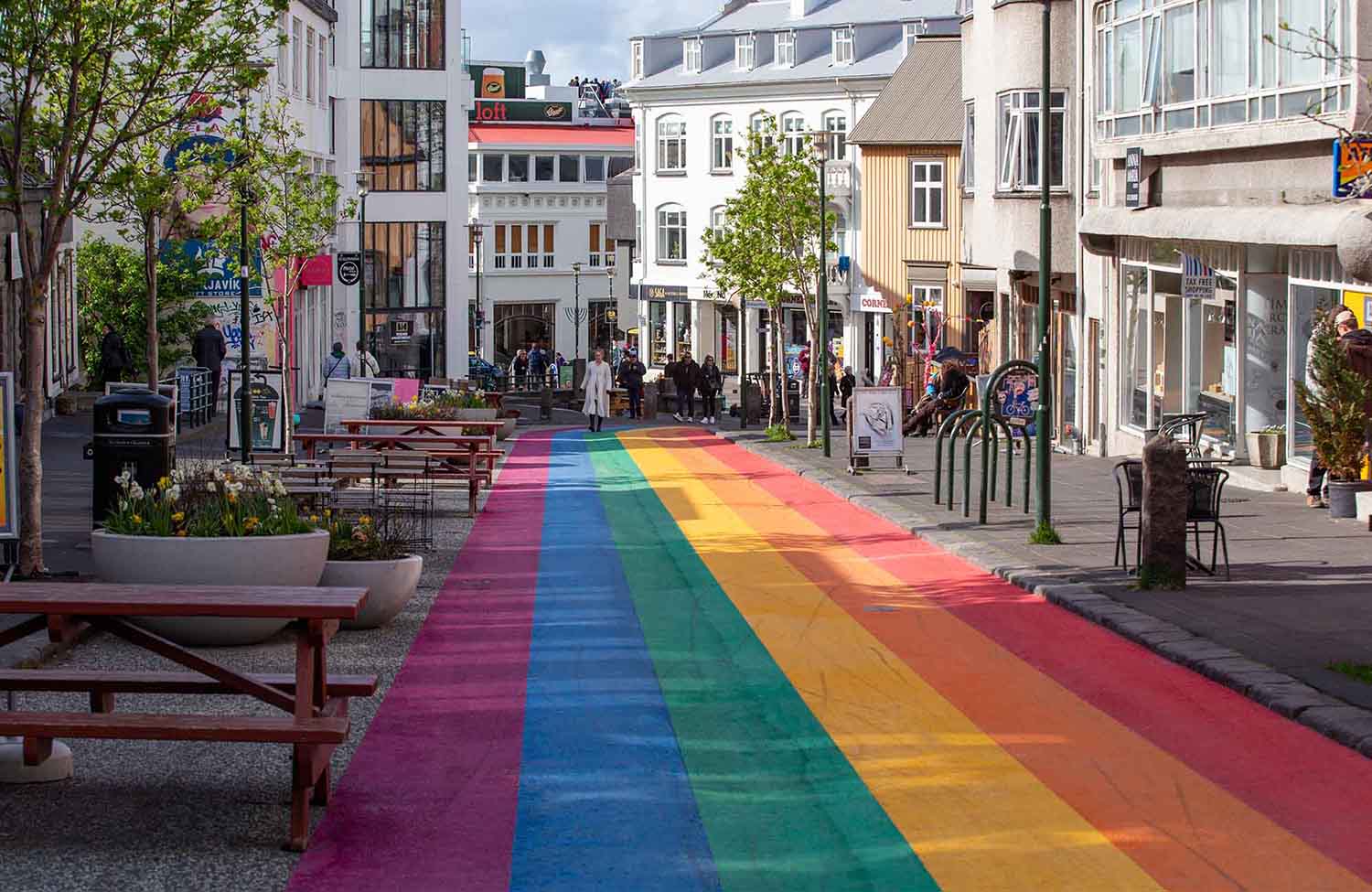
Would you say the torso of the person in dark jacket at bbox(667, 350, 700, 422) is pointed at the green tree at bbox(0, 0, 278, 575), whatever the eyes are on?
yes

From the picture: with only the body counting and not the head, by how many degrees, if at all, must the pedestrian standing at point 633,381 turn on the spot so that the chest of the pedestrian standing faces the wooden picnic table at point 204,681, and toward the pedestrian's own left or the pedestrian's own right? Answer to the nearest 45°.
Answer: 0° — they already face it

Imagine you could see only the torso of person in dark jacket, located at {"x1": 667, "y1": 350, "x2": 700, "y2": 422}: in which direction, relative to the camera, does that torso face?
toward the camera

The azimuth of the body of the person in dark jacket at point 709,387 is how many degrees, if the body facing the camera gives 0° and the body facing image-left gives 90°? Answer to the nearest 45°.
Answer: approximately 0°

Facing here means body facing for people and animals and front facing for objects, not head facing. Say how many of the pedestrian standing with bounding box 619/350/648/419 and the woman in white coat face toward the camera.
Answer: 2

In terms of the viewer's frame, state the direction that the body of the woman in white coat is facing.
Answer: toward the camera

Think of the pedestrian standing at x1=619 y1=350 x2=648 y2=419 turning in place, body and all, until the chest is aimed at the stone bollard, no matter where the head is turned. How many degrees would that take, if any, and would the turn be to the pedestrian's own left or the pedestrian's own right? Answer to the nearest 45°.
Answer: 0° — they already face it

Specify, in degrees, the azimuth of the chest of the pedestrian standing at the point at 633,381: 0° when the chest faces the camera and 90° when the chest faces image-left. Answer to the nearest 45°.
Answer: approximately 0°

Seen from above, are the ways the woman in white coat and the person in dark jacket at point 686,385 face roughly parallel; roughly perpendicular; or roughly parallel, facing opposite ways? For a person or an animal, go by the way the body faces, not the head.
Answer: roughly parallel

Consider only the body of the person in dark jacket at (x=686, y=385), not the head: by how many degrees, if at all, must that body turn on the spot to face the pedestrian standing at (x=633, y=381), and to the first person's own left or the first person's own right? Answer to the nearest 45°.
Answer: approximately 90° to the first person's own right

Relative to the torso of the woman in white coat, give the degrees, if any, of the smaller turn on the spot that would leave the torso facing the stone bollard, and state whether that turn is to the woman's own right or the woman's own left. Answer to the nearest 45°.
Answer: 0° — they already face it

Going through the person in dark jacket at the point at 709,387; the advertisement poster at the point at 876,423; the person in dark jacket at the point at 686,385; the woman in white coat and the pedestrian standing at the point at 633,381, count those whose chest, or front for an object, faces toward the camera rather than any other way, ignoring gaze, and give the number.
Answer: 5

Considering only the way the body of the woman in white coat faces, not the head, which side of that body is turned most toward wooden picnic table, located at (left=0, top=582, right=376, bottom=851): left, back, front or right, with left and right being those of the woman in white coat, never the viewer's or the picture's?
front
